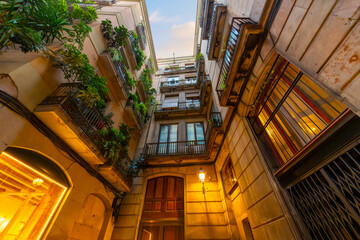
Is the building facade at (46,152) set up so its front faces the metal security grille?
yes

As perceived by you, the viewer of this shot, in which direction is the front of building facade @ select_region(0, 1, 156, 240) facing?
facing the viewer and to the right of the viewer
